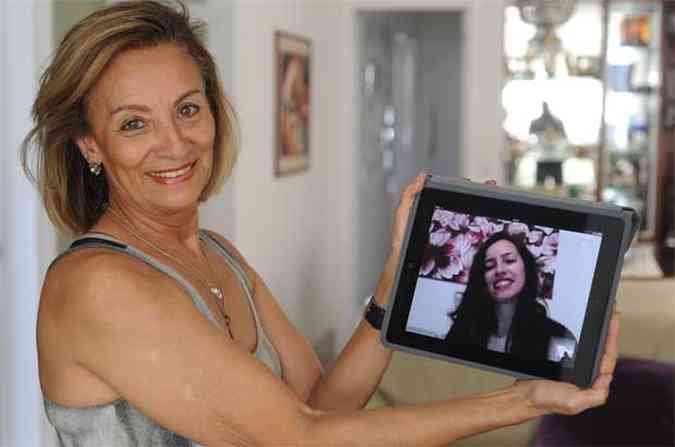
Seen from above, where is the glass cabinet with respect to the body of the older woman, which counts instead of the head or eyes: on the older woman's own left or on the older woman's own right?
on the older woman's own left

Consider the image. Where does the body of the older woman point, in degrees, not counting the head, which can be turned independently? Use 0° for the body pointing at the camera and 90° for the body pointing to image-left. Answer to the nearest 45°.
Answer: approximately 315°

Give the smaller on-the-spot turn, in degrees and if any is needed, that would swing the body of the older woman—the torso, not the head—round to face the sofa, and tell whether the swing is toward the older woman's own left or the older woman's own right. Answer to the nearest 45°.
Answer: approximately 90° to the older woman's own left

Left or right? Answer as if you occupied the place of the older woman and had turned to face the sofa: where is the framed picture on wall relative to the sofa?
left

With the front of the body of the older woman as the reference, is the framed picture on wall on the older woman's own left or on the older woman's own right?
on the older woman's own left
